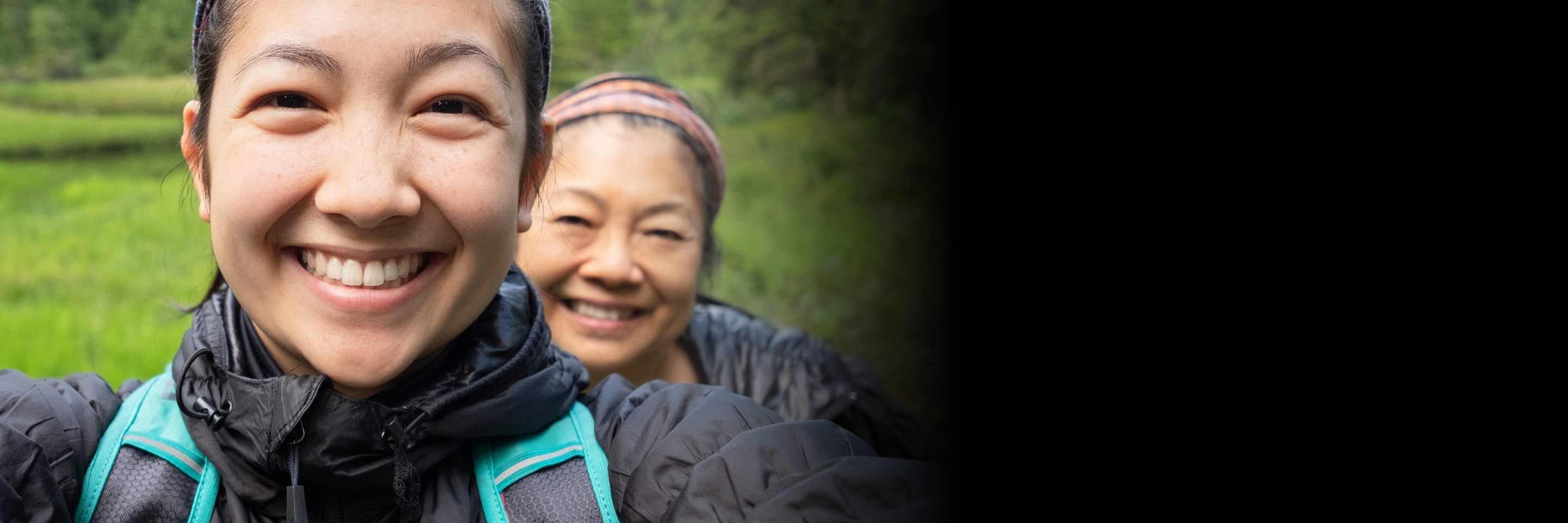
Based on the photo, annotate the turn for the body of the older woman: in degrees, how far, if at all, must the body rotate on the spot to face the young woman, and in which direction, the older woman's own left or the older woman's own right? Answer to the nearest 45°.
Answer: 0° — they already face them

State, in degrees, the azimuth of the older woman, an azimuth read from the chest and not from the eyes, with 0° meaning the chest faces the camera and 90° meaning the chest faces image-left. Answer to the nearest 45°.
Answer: approximately 0°

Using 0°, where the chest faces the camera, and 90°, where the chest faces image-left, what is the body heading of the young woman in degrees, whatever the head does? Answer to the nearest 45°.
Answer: approximately 0°

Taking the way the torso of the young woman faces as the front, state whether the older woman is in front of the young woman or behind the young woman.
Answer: behind

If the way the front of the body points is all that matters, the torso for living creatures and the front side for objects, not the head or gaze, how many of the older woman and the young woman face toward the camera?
2
